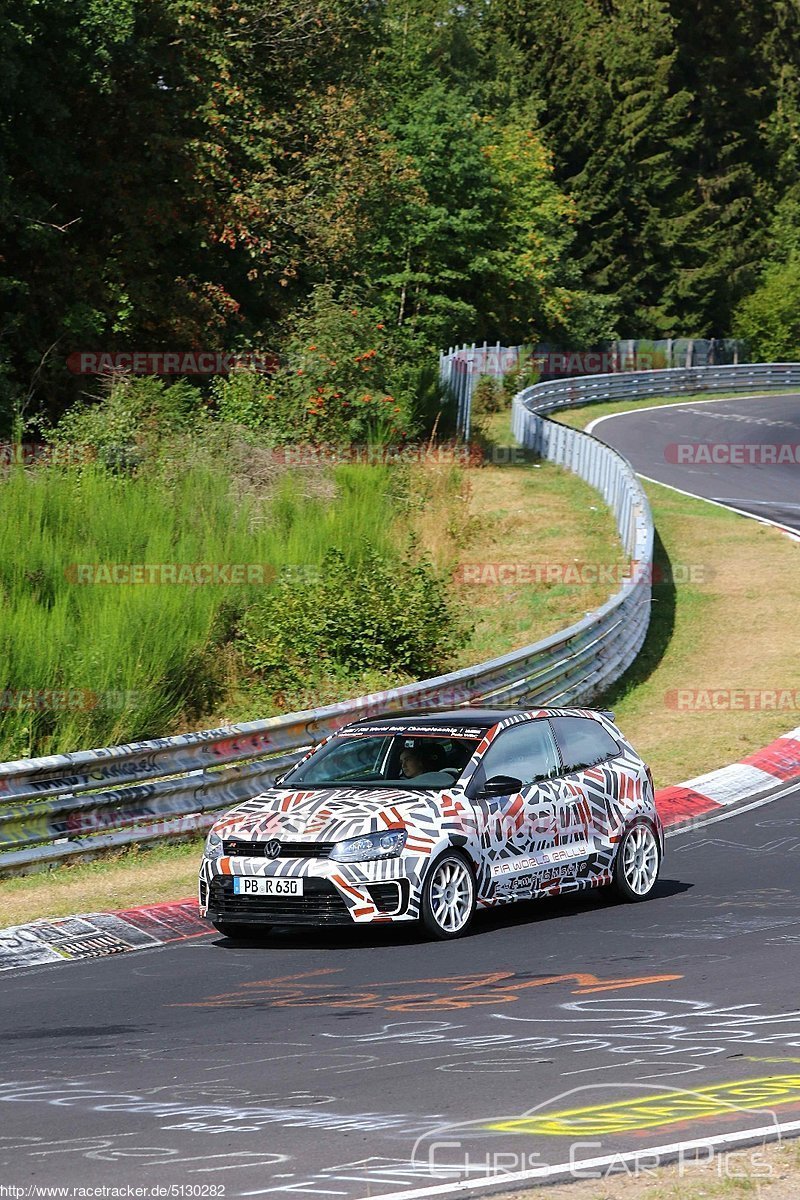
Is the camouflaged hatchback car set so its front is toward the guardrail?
no

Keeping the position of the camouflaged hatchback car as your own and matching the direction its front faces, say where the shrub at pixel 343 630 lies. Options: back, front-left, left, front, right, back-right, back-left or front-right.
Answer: back-right

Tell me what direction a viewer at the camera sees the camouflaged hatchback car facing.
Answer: facing the viewer and to the left of the viewer
